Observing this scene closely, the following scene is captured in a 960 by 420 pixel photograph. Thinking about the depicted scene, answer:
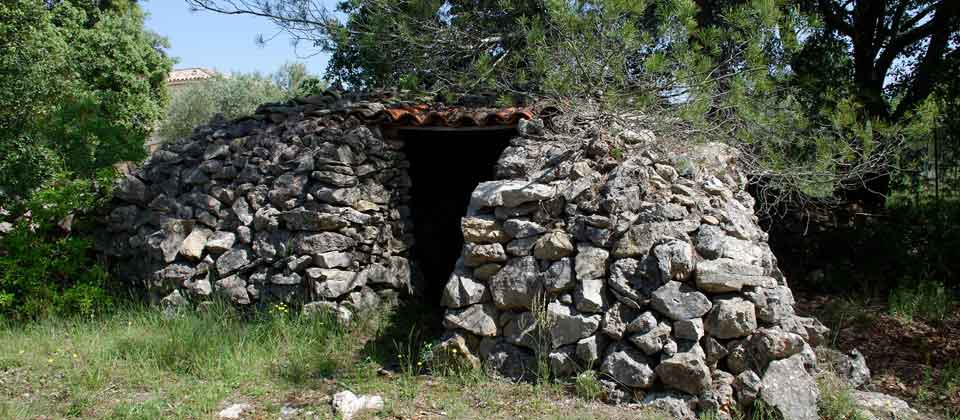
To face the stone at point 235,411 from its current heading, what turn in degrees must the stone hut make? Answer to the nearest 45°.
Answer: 0° — it already faces it

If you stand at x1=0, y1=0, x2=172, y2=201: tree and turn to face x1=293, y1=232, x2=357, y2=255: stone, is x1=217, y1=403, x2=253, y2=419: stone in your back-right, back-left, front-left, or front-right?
front-right

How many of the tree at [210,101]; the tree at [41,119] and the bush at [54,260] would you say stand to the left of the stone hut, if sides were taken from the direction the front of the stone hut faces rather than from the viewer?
0

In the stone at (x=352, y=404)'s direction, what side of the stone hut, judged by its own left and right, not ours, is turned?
front

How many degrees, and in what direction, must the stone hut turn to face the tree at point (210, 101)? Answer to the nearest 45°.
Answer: approximately 90° to its right

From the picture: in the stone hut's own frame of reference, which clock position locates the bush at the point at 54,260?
The bush is roughly at 2 o'clock from the stone hut.

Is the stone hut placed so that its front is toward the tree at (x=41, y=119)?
no

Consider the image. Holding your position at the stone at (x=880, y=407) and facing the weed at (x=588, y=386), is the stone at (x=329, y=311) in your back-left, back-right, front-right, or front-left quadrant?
front-right

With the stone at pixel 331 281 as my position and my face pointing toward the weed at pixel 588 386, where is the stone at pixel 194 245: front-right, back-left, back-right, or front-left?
back-right

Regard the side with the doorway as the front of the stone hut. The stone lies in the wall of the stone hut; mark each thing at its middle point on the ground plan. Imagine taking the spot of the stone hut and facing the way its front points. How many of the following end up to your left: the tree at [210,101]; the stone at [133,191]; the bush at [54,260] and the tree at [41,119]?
0

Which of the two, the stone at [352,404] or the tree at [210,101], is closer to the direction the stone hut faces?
the stone
